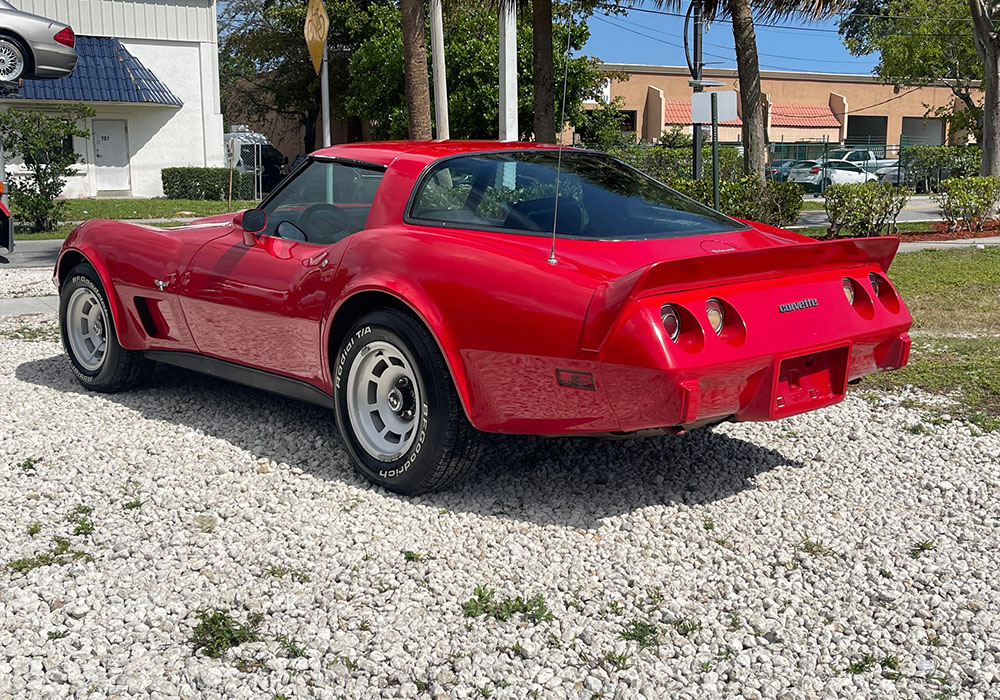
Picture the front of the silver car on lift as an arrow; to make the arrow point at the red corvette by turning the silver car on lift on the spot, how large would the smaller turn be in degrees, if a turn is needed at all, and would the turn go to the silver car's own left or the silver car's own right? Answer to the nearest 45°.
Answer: approximately 90° to the silver car's own left

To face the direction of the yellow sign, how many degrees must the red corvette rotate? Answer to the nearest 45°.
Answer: approximately 45° to its right

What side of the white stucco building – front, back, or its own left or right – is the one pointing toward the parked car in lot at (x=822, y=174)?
left

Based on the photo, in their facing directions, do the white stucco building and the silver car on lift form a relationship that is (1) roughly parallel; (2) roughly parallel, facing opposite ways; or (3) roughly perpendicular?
roughly perpendicular

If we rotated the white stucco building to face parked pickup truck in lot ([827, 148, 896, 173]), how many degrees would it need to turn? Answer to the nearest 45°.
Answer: approximately 90° to its left

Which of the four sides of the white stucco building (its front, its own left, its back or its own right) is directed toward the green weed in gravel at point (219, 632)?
front

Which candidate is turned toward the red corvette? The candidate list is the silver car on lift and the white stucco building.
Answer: the white stucco building

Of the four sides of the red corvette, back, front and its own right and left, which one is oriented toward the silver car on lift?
front

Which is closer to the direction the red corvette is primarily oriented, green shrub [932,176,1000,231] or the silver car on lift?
the silver car on lift

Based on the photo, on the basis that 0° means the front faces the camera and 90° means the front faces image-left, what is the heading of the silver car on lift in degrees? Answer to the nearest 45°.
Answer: approximately 90°

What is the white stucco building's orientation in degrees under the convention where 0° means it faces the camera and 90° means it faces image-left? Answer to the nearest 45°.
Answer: approximately 0°

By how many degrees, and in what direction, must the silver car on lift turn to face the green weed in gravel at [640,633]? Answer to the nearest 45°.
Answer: approximately 90° to its left
